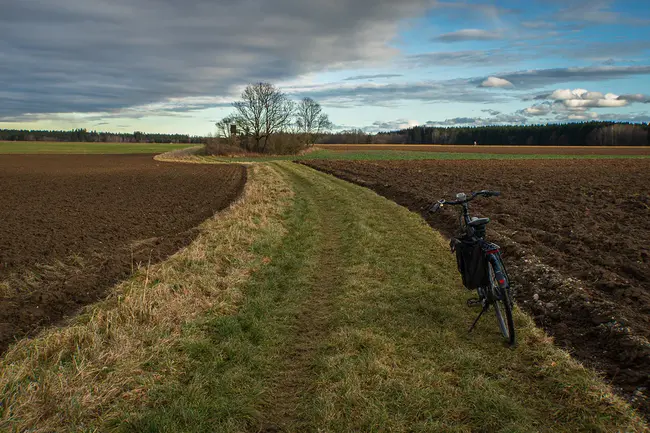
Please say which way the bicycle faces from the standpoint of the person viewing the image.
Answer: facing away from the viewer
